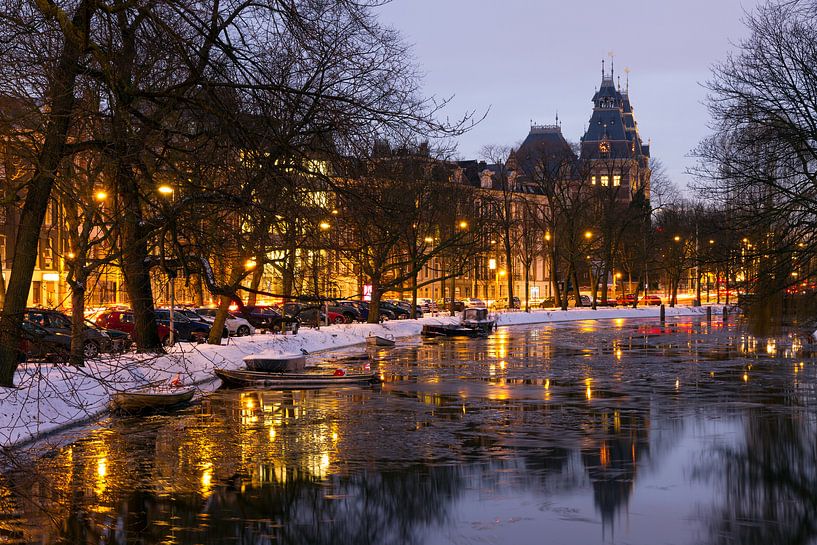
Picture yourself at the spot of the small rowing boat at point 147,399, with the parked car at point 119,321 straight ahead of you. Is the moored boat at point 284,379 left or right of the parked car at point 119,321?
right

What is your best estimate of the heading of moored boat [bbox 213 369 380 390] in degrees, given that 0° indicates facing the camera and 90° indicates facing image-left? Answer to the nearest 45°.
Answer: approximately 90°

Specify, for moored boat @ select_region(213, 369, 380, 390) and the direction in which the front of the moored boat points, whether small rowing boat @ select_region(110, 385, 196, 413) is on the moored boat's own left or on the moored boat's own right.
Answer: on the moored boat's own left

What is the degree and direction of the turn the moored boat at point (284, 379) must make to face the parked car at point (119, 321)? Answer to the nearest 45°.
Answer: approximately 45° to its right
